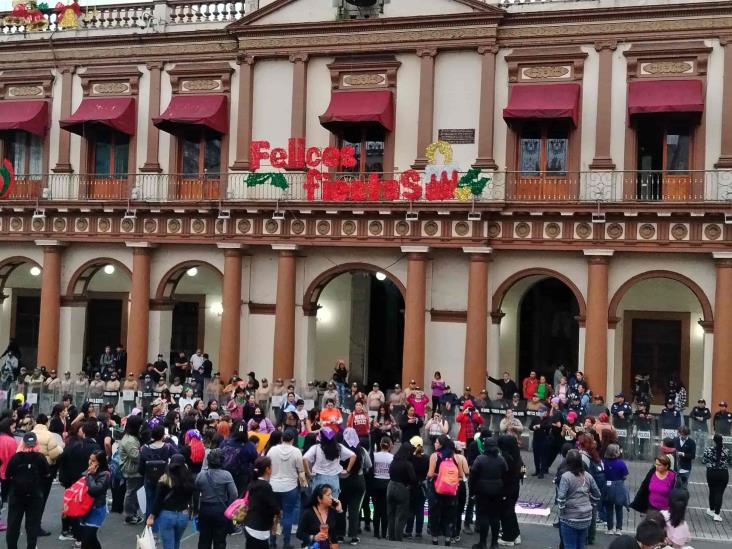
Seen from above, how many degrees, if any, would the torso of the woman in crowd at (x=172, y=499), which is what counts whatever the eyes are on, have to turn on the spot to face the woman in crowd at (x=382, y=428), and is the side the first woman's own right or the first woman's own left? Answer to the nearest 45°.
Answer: approximately 45° to the first woman's own right

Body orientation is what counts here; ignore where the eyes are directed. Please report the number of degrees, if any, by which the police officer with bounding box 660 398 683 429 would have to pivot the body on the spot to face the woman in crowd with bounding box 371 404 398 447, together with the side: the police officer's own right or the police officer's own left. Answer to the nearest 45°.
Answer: approximately 45° to the police officer's own right

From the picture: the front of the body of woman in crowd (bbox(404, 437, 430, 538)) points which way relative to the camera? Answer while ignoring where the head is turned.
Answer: away from the camera

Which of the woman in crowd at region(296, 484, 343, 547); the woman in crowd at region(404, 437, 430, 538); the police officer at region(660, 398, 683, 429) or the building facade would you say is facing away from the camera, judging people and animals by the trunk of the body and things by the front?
the woman in crowd at region(404, 437, 430, 538)

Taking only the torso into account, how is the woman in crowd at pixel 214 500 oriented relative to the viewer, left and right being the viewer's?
facing away from the viewer

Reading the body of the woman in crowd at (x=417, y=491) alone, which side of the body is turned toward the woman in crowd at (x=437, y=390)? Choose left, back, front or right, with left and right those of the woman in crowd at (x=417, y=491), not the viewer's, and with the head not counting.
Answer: front

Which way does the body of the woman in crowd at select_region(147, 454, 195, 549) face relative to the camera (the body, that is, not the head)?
away from the camera

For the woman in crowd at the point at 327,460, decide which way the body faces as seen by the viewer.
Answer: away from the camera

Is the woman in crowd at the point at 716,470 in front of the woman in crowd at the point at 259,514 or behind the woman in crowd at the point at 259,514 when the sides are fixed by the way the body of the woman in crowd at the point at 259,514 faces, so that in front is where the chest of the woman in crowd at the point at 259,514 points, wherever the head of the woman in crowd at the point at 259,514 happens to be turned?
in front

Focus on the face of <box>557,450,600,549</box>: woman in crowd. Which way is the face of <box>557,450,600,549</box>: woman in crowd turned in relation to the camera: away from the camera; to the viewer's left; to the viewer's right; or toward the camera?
away from the camera

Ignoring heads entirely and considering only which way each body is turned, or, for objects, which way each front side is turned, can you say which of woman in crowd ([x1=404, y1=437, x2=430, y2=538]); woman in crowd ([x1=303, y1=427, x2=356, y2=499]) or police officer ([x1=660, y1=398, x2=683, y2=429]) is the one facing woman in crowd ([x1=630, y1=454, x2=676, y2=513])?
the police officer

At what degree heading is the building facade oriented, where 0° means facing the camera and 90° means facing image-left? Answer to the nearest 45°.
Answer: approximately 0°

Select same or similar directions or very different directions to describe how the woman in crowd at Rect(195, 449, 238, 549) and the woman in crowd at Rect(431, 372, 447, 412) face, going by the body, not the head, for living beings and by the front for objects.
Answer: very different directions
